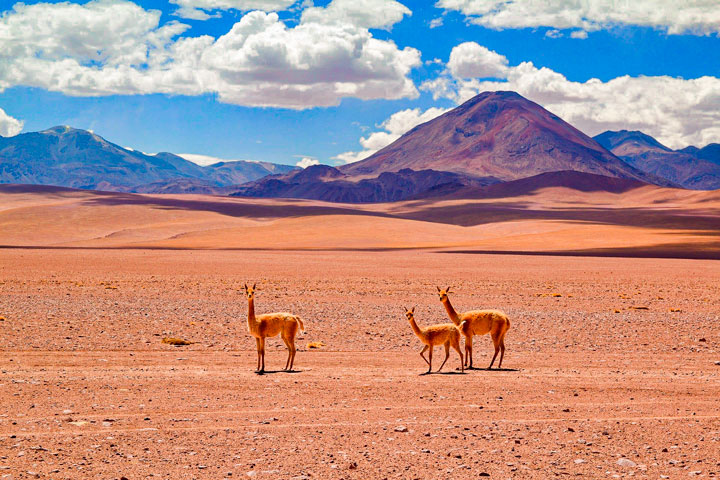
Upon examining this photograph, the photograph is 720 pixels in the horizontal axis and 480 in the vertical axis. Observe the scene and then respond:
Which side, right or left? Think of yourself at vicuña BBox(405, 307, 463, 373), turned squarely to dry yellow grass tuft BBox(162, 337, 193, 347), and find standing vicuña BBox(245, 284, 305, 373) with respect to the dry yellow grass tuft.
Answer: left

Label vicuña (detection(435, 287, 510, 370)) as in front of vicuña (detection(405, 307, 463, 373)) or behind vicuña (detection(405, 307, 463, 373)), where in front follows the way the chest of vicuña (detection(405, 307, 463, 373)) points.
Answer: behind

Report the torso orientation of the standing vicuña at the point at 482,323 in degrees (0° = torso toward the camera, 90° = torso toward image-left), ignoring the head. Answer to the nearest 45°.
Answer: approximately 90°

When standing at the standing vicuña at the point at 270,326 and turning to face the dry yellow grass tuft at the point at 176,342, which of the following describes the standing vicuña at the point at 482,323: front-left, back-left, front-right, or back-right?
back-right

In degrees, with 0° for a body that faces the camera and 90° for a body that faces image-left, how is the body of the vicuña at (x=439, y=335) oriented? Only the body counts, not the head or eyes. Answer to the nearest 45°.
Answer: approximately 90°

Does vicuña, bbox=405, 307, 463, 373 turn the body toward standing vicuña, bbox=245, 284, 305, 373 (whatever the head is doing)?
yes

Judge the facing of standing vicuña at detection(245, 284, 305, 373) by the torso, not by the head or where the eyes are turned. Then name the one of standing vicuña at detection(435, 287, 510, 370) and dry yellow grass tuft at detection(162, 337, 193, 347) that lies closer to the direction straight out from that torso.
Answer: the dry yellow grass tuft

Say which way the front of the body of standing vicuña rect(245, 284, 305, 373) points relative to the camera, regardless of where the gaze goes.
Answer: to the viewer's left
